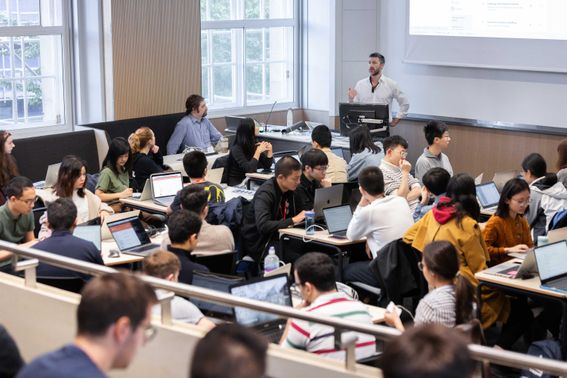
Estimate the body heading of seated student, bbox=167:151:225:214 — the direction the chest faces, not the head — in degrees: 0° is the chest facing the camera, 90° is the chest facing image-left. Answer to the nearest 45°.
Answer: approximately 180°

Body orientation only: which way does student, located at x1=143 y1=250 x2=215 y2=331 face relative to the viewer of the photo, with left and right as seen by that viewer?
facing away from the viewer and to the right of the viewer

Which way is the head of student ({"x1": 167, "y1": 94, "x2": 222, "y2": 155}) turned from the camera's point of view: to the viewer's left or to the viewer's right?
to the viewer's right

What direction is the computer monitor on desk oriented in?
away from the camera

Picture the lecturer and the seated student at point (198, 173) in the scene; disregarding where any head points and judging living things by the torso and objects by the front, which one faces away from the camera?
the seated student

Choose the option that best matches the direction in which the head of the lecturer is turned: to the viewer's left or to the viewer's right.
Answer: to the viewer's left

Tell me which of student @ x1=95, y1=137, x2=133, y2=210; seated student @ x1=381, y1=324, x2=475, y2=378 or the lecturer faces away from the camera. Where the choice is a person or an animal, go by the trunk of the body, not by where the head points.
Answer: the seated student

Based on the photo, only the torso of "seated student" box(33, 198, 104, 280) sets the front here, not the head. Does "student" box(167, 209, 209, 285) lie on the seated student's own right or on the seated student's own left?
on the seated student's own right

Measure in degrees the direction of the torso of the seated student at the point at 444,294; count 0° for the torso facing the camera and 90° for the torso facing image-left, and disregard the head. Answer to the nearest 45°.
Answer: approximately 135°

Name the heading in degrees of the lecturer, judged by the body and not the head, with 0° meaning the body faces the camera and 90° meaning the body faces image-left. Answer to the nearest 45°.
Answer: approximately 45°

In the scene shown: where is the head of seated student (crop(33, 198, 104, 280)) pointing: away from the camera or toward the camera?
away from the camera

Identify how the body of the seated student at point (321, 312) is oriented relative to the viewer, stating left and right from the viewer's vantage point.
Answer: facing away from the viewer and to the left of the viewer

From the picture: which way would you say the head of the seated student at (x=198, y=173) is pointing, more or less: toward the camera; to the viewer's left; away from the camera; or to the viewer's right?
away from the camera

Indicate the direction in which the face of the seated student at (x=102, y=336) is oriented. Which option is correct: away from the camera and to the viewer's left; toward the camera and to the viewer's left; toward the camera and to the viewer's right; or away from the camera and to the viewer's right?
away from the camera and to the viewer's right

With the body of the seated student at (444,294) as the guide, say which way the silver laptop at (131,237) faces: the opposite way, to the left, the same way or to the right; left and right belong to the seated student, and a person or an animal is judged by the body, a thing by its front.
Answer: the opposite way

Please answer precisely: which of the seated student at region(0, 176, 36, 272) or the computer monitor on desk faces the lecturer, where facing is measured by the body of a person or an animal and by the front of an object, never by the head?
the computer monitor on desk
